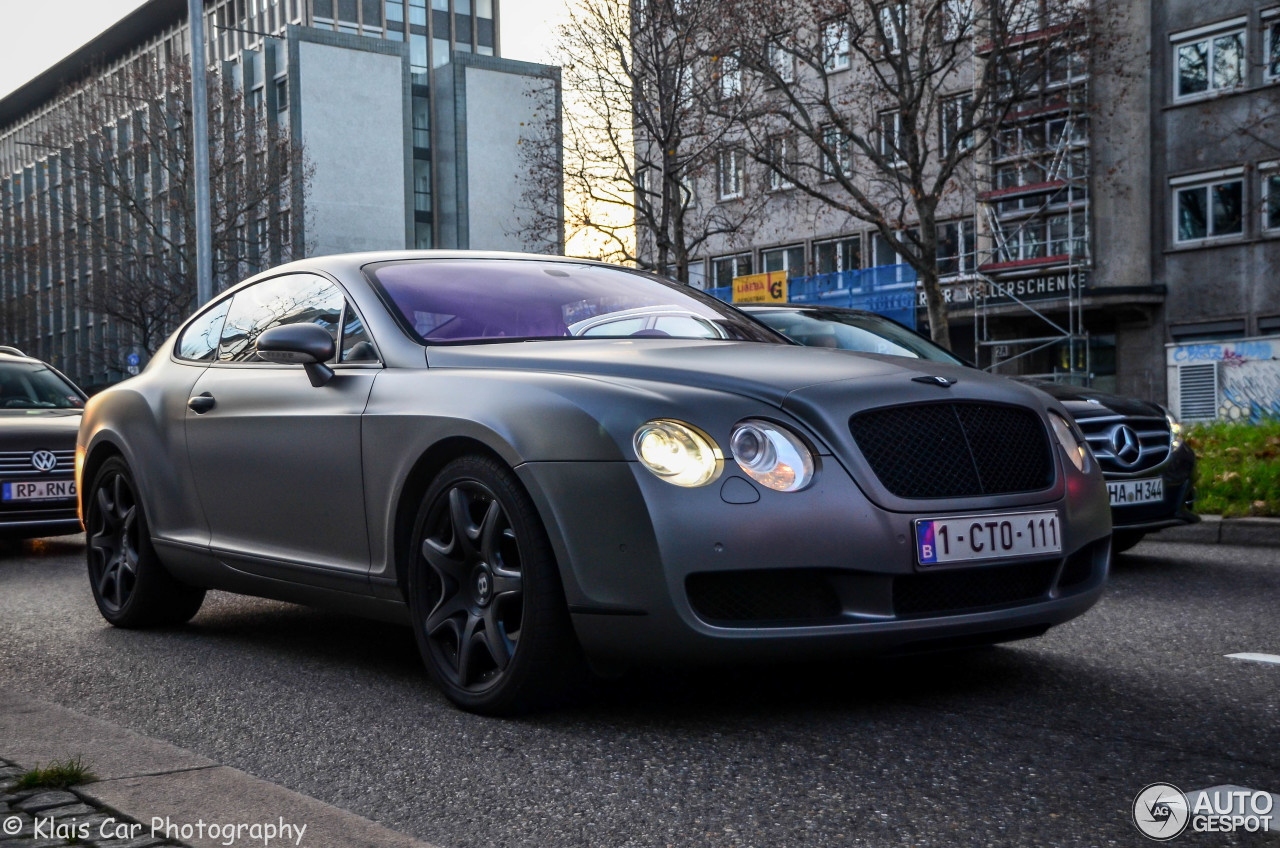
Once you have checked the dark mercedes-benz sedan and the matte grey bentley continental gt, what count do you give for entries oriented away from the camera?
0

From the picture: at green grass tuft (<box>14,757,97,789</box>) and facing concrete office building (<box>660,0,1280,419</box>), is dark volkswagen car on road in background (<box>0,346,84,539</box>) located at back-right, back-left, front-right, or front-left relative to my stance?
front-left

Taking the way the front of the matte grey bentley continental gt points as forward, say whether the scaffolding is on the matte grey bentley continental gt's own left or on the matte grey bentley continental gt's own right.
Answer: on the matte grey bentley continental gt's own left

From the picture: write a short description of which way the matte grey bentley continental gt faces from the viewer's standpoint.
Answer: facing the viewer and to the right of the viewer

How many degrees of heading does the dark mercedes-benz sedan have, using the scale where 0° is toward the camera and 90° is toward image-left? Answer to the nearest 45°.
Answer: approximately 315°

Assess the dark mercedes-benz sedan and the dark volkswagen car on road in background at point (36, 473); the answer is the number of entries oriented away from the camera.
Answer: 0

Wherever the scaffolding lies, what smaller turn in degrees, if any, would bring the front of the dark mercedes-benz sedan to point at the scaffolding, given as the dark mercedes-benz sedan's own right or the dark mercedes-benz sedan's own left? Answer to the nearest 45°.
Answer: approximately 135° to the dark mercedes-benz sedan's own left

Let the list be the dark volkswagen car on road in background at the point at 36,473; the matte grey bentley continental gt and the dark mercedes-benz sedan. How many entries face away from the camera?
0

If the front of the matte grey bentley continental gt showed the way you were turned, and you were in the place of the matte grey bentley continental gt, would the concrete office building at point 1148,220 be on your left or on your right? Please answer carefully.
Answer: on your left

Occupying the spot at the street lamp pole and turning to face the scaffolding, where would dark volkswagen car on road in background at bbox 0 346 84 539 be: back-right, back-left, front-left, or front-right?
back-right
